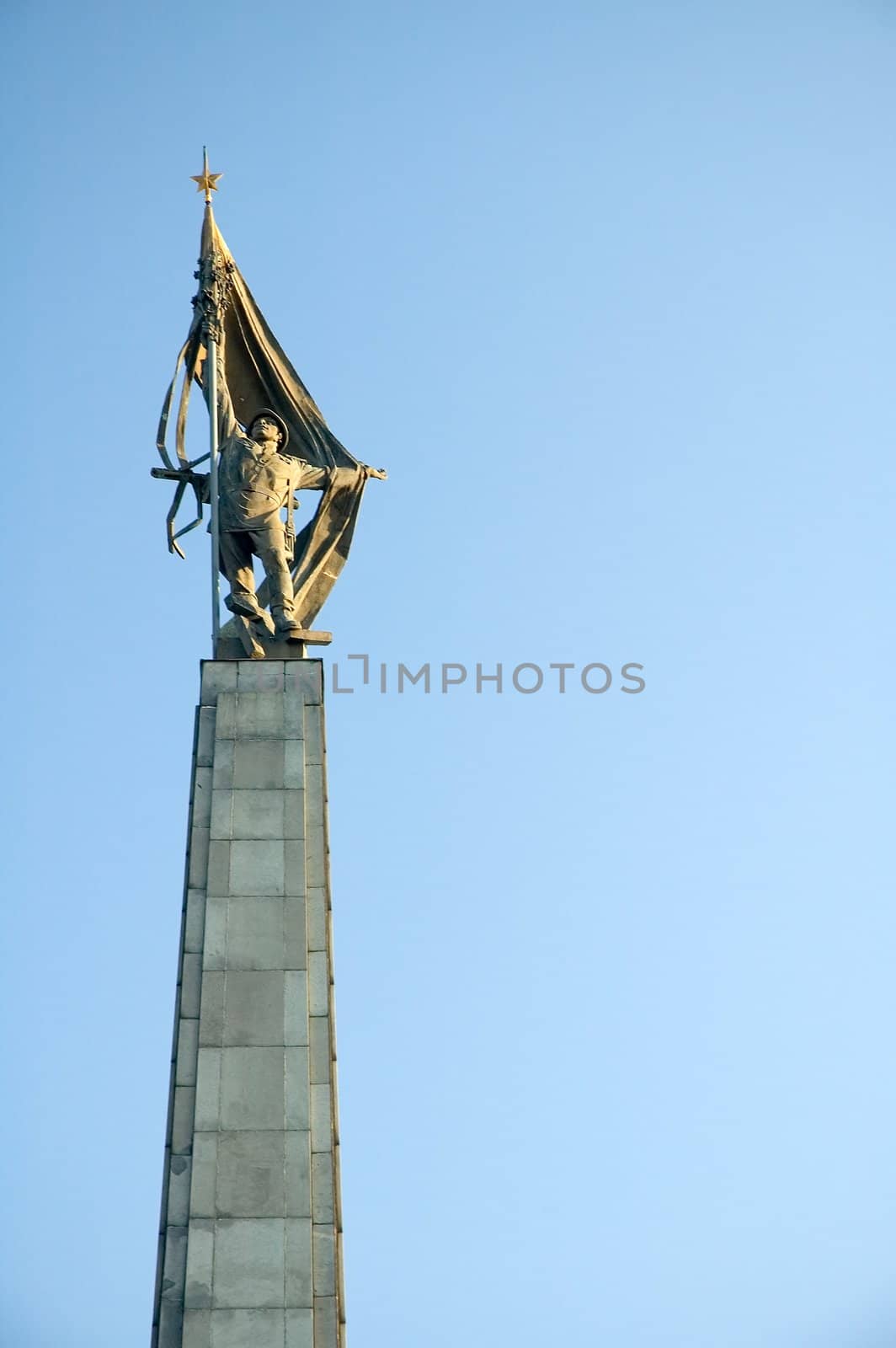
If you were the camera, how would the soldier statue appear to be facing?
facing the viewer
